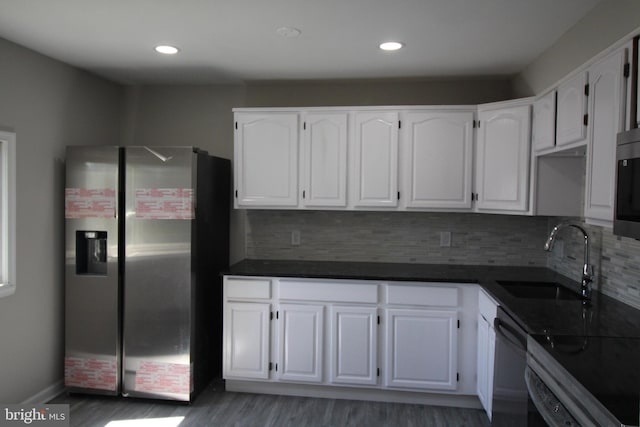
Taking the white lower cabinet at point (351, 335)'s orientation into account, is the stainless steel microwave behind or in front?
in front

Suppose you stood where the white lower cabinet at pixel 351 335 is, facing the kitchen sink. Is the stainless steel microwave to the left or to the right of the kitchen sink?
right

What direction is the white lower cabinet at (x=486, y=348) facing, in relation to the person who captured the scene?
facing to the left of the viewer

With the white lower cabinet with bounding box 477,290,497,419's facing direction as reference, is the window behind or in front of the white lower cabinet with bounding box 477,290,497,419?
in front

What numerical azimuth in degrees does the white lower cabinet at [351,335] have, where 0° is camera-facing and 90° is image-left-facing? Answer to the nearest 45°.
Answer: approximately 0°

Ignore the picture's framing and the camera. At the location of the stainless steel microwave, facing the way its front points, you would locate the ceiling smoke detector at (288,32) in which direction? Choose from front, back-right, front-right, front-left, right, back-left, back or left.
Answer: front-right

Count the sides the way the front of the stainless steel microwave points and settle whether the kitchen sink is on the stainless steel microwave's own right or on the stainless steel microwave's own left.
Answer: on the stainless steel microwave's own right

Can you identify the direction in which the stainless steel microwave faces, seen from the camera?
facing the viewer and to the left of the viewer

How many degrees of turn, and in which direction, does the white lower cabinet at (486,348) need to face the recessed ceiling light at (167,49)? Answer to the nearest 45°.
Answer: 0° — it already faces it

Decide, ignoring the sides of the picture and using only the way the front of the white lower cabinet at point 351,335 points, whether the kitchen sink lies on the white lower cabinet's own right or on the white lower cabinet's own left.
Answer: on the white lower cabinet's own left

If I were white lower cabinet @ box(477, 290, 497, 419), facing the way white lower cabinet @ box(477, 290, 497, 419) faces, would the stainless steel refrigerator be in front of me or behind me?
in front

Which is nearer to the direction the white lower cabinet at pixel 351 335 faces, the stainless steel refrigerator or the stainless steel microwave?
the stainless steel microwave

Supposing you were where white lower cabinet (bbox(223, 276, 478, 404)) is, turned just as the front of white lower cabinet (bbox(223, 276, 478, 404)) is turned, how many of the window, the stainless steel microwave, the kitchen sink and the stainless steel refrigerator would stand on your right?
2

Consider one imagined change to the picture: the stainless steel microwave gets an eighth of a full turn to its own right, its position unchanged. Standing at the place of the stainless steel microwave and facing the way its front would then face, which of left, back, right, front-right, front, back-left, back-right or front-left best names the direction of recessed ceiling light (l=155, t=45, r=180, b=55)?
front

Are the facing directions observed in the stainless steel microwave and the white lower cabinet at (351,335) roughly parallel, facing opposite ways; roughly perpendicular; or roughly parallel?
roughly perpendicular
